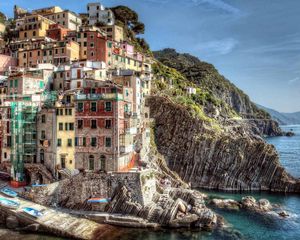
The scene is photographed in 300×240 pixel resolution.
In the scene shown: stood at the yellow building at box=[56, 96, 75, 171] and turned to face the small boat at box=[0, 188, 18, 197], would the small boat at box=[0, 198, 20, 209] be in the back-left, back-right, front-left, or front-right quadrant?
front-left

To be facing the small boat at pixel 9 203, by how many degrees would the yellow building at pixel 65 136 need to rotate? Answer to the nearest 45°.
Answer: approximately 45° to its right

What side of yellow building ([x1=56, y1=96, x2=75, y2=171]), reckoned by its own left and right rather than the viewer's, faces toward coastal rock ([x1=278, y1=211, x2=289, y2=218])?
left

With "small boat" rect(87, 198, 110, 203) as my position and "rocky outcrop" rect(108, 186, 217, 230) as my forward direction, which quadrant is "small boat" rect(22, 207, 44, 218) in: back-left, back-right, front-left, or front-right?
back-right

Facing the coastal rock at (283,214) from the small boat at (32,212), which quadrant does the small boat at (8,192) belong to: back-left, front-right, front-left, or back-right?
back-left

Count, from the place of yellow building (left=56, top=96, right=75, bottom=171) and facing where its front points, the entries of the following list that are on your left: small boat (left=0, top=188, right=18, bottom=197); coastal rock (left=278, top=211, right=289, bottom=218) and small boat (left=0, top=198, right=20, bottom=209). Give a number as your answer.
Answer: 1

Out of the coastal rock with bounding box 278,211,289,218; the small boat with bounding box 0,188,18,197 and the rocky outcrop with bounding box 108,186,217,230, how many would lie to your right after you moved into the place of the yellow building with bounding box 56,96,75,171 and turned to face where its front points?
1

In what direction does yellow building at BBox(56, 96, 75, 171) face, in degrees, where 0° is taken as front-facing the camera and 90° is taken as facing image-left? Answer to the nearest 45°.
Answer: approximately 0°

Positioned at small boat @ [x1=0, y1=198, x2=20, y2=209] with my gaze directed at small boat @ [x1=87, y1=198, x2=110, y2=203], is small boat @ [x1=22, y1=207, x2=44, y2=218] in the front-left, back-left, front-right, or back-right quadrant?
front-right

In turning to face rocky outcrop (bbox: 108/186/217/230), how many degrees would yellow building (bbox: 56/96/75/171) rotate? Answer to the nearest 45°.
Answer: approximately 45° to its left
